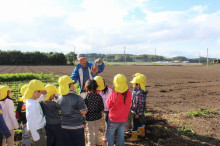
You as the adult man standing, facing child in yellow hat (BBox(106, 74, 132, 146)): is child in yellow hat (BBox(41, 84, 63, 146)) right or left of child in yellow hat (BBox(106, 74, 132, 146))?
right

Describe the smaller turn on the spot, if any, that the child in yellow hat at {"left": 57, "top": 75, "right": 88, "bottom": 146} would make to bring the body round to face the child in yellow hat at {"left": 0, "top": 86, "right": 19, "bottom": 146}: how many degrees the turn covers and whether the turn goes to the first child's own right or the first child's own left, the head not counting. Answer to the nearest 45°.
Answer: approximately 90° to the first child's own left

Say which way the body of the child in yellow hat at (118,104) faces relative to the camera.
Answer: away from the camera

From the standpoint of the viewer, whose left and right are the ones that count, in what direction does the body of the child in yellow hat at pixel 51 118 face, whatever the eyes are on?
facing away from the viewer and to the right of the viewer

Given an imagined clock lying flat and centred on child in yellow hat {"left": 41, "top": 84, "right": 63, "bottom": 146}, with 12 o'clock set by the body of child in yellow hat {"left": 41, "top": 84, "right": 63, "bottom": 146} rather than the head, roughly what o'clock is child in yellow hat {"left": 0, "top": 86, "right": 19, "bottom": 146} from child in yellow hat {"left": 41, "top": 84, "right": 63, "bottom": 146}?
child in yellow hat {"left": 0, "top": 86, "right": 19, "bottom": 146} is roughly at 8 o'clock from child in yellow hat {"left": 41, "top": 84, "right": 63, "bottom": 146}.

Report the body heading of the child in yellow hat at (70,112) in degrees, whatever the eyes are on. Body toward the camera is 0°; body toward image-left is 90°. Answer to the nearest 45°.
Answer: approximately 225°

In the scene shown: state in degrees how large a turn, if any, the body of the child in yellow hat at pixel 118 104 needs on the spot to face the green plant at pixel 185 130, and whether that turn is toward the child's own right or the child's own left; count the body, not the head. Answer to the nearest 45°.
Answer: approximately 45° to the child's own right
